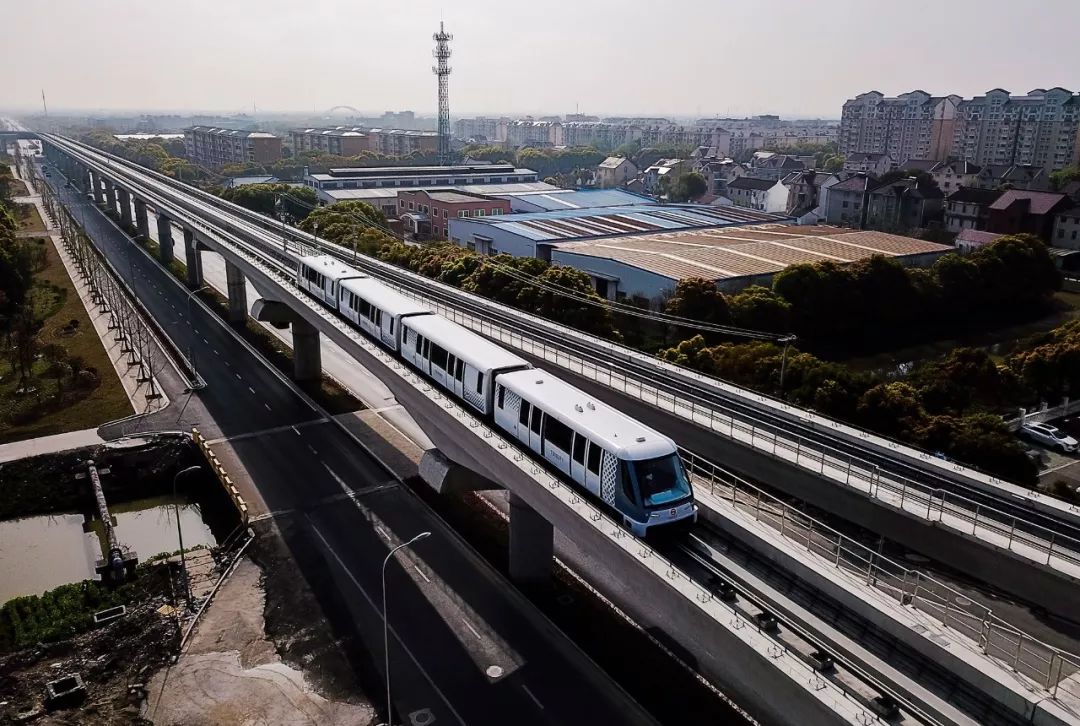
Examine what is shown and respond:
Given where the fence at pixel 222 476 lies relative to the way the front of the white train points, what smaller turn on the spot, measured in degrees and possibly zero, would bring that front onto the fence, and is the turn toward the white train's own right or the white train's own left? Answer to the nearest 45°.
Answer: approximately 180°

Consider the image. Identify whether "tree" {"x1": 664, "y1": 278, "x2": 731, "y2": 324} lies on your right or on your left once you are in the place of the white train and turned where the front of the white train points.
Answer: on your left

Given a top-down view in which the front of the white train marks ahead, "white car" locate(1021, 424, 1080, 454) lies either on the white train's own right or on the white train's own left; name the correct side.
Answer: on the white train's own left

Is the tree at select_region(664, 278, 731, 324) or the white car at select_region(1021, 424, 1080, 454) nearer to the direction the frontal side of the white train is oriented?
the white car
